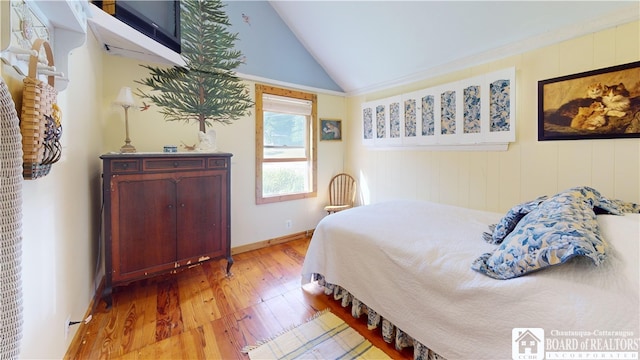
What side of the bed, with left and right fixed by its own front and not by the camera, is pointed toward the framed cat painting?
right

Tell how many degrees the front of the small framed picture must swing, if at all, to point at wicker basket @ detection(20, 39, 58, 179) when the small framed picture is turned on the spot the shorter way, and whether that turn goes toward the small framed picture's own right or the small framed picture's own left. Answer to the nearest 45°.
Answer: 0° — it already faces it

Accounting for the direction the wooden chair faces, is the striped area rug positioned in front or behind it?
in front

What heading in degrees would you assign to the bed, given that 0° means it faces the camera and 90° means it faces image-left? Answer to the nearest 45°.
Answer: approximately 135°

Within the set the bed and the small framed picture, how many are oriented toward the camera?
1
